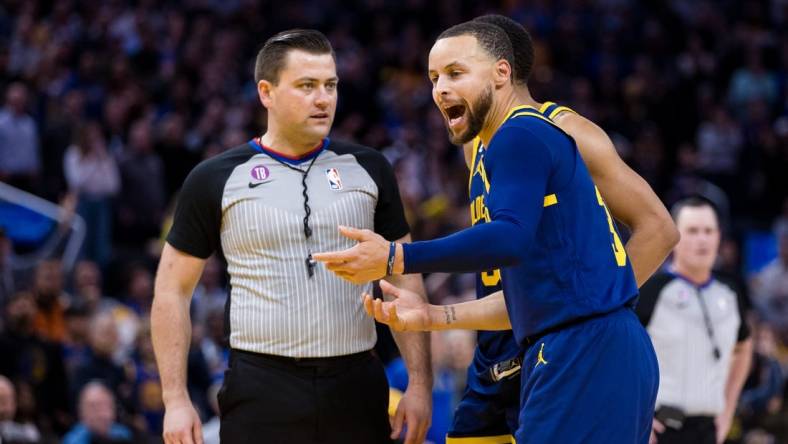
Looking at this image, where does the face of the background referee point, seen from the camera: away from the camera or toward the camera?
toward the camera

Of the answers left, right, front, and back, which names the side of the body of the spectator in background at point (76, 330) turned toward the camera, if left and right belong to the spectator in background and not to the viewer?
front

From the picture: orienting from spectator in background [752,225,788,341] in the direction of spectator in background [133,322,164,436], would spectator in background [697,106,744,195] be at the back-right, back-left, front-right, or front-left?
back-right

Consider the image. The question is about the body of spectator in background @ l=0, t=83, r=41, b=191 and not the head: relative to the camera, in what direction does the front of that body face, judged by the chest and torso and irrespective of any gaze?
toward the camera

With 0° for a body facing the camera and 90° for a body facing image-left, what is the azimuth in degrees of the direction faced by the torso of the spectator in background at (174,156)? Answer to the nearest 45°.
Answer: approximately 0°

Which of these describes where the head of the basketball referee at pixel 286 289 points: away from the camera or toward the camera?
toward the camera

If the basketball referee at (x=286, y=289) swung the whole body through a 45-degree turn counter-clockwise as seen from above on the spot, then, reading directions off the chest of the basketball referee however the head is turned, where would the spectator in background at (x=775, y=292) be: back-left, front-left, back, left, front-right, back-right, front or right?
left

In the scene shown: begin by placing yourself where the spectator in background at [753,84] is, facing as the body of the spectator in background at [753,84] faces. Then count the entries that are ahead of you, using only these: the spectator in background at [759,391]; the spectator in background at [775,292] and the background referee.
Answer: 3

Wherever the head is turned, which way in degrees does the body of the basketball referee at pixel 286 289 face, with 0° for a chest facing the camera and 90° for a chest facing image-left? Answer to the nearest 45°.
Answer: approximately 0°

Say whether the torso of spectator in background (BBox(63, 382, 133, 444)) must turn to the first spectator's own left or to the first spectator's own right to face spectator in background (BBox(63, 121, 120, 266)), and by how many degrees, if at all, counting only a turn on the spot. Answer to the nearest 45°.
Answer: approximately 180°

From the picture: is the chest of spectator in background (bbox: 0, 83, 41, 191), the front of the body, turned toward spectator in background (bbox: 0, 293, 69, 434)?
yes

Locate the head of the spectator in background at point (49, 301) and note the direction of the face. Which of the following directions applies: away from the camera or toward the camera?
toward the camera

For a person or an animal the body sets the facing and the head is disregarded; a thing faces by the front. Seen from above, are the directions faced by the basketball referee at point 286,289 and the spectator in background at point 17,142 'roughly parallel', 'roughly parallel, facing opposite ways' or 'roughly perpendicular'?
roughly parallel

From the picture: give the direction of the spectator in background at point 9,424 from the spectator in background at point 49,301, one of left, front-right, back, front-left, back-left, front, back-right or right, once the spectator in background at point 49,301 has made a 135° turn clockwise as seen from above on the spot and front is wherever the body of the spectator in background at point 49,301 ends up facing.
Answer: back-left

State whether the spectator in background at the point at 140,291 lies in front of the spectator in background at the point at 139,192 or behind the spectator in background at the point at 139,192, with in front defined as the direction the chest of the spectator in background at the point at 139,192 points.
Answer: in front
